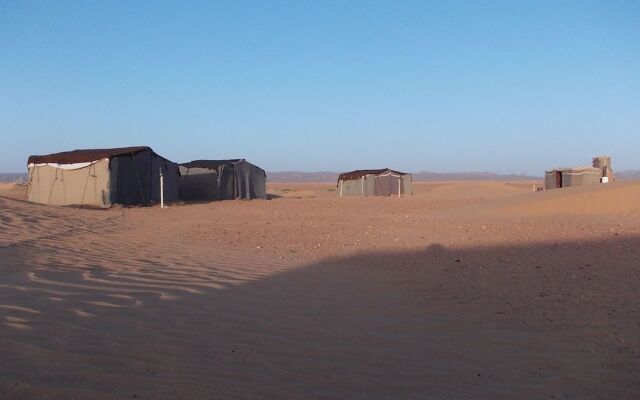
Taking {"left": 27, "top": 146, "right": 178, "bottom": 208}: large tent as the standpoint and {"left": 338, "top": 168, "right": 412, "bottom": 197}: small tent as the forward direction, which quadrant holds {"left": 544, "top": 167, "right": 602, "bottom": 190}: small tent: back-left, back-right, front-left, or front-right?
front-right

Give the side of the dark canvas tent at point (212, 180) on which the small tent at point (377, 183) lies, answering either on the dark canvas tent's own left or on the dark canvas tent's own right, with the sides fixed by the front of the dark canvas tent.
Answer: on the dark canvas tent's own left
